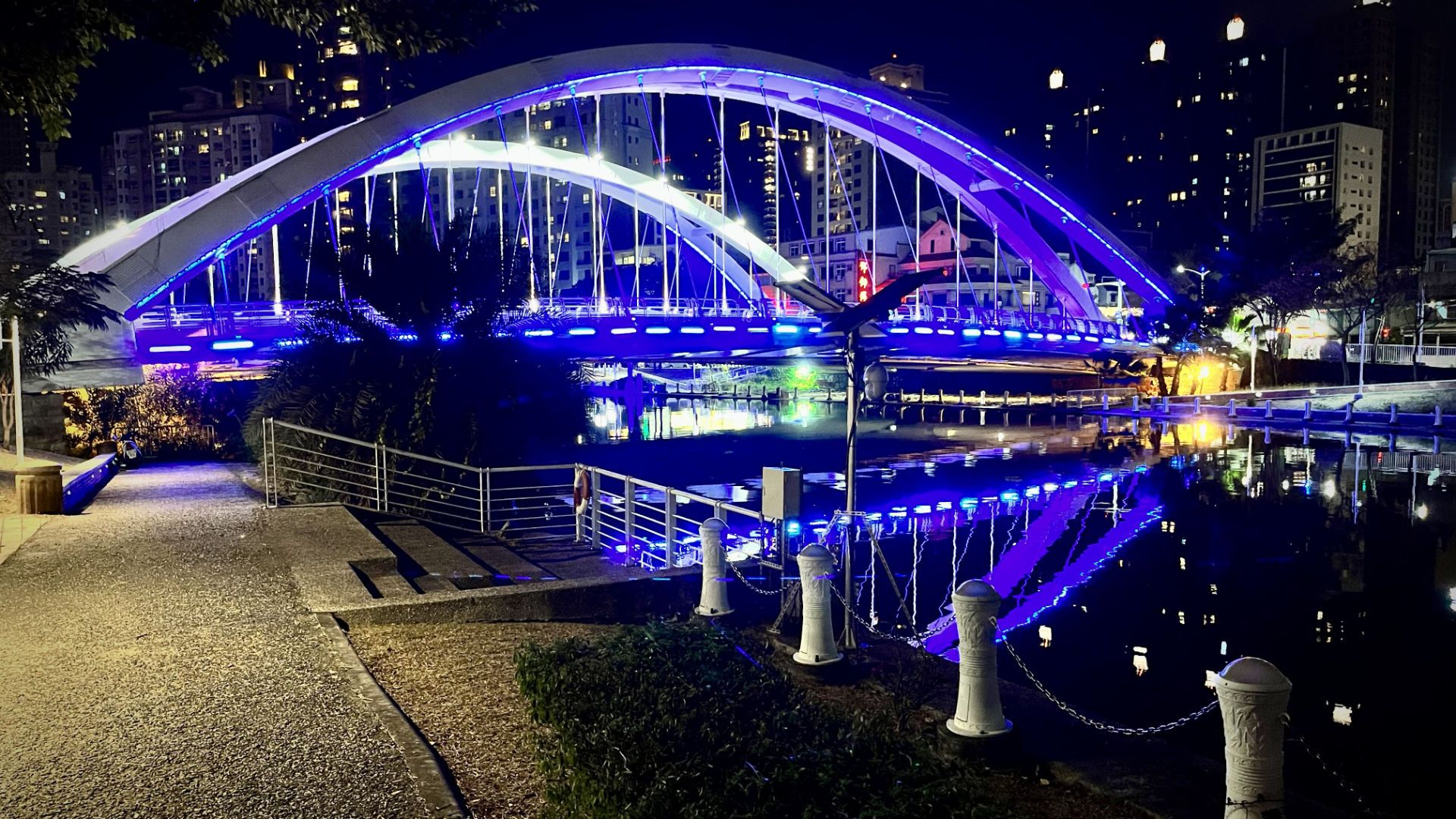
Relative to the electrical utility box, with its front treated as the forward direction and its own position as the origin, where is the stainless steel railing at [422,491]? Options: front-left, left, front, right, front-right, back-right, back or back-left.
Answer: right

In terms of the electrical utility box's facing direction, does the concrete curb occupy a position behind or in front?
in front

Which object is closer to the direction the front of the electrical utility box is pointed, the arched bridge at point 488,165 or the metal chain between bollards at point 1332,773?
the metal chain between bollards

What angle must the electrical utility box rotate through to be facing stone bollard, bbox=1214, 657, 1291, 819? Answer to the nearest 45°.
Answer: approximately 90° to its left

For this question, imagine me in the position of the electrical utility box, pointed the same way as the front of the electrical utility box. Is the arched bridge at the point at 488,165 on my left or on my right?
on my right

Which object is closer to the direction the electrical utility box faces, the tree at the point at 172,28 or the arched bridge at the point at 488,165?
the tree

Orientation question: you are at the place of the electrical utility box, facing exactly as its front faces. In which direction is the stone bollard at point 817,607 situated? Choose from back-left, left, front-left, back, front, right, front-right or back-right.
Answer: front-left

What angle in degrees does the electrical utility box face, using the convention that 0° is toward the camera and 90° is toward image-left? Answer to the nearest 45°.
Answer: approximately 45°

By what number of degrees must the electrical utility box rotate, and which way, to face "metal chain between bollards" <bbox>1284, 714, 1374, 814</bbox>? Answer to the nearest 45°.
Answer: approximately 90° to its left

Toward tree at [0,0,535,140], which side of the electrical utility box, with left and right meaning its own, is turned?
front

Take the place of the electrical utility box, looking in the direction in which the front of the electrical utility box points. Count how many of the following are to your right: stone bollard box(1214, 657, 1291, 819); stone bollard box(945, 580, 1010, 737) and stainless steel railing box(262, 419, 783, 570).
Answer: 1
